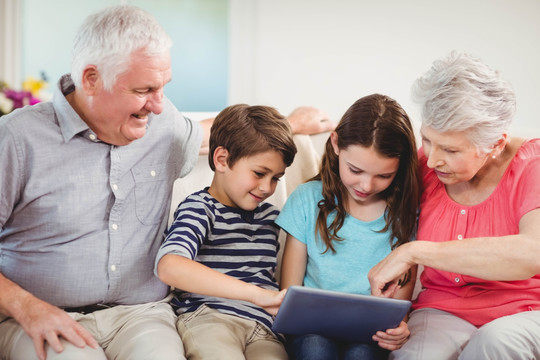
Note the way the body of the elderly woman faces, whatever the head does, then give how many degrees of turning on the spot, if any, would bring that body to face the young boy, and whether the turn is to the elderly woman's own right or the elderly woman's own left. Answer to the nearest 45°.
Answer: approximately 45° to the elderly woman's own right

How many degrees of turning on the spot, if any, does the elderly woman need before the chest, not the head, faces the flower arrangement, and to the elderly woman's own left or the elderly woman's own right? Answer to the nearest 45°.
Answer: approximately 45° to the elderly woman's own right

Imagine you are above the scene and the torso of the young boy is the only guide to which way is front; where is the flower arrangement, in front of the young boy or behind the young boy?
behind

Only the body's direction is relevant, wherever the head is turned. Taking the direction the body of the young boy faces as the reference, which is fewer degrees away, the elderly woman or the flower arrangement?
the elderly woman

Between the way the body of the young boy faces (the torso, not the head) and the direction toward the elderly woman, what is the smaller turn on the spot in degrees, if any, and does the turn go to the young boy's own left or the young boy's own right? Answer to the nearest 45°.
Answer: approximately 45° to the young boy's own left

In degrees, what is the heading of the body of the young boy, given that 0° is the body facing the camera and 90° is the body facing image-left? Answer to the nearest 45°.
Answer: approximately 315°

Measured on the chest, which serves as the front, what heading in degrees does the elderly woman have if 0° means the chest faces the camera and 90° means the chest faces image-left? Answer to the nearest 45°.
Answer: approximately 45°
